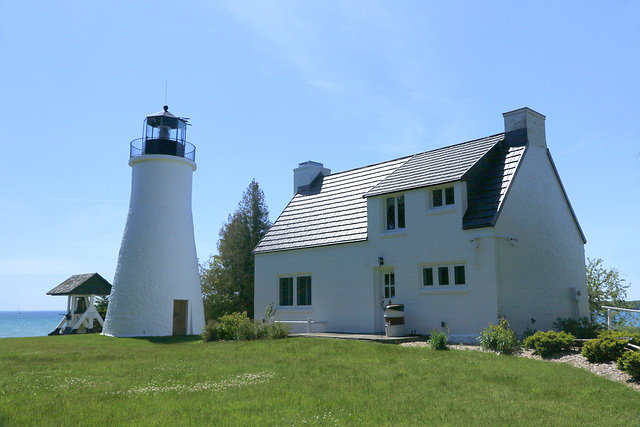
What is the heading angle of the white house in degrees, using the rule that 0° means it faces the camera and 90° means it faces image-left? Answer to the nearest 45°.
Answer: approximately 45°

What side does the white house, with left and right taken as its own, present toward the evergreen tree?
right

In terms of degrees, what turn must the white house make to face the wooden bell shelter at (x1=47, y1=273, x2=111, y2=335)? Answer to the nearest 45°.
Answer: approximately 90° to its right

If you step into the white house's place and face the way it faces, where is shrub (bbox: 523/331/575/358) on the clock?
The shrub is roughly at 10 o'clock from the white house.

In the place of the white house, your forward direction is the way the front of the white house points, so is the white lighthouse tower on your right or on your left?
on your right

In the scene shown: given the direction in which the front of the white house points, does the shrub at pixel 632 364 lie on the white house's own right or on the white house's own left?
on the white house's own left
